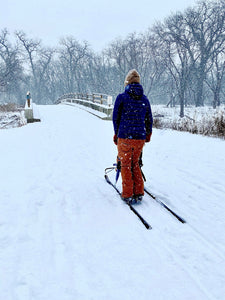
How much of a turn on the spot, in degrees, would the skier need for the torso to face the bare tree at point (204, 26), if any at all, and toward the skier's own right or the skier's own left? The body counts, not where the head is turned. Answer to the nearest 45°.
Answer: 0° — they already face it

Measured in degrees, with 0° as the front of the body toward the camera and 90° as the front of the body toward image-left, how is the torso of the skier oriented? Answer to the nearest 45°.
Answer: approximately 180°

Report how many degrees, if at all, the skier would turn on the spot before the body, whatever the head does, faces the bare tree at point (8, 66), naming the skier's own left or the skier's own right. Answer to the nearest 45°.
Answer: approximately 45° to the skier's own left
